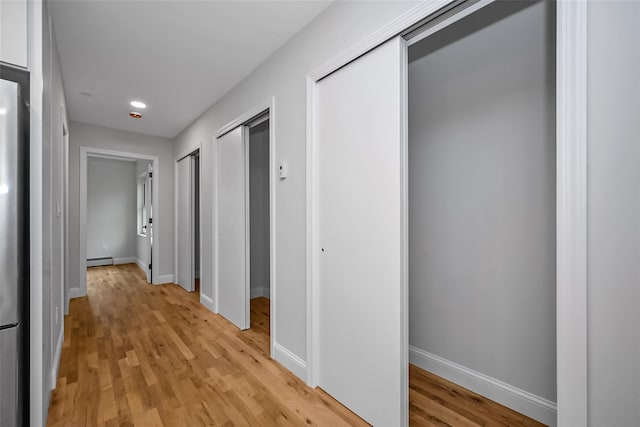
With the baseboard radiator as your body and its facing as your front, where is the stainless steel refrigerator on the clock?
The stainless steel refrigerator is roughly at 12 o'clock from the baseboard radiator.

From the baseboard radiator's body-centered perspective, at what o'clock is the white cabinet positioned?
The white cabinet is roughly at 12 o'clock from the baseboard radiator.

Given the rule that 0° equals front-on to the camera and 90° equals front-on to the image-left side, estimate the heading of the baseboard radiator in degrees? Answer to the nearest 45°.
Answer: approximately 0°

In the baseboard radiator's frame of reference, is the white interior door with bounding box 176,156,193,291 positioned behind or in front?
in front

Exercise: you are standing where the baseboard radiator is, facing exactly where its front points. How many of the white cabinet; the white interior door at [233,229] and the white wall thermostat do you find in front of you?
3

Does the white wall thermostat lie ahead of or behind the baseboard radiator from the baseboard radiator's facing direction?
ahead
